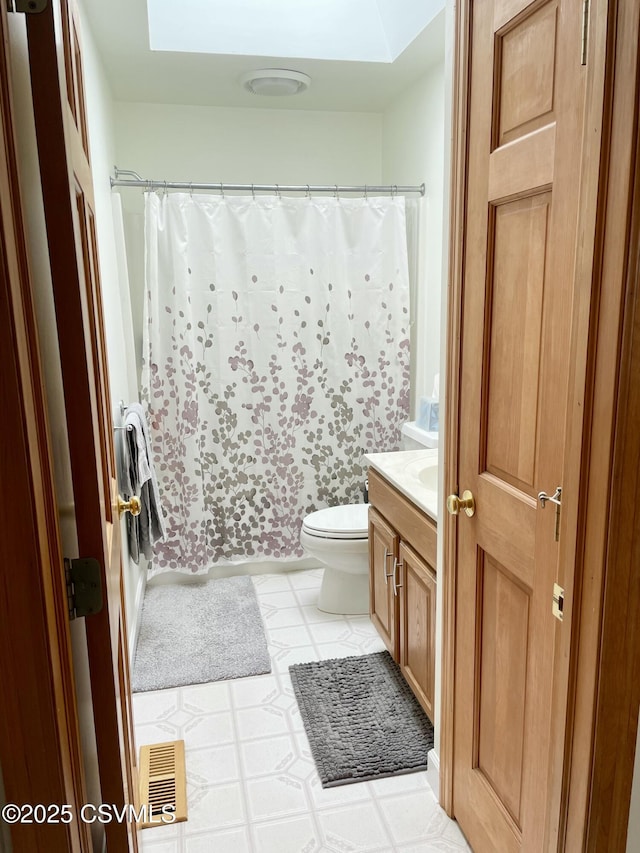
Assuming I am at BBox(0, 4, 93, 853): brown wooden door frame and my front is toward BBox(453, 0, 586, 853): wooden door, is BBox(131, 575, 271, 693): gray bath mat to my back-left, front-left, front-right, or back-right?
front-left

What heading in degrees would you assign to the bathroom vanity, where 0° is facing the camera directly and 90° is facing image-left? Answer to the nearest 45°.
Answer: approximately 90°

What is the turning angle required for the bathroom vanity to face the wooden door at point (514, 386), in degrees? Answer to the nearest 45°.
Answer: approximately 90° to its left

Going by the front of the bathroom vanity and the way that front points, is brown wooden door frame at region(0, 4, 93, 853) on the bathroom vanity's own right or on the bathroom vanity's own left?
on the bathroom vanity's own left

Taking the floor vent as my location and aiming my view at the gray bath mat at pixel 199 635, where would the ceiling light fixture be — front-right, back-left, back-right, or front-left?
front-right
